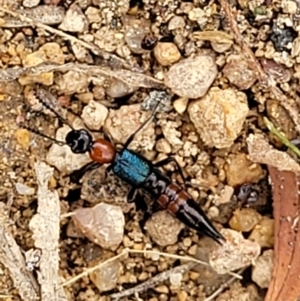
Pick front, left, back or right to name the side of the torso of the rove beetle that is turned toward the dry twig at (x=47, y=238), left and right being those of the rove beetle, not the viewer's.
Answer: left

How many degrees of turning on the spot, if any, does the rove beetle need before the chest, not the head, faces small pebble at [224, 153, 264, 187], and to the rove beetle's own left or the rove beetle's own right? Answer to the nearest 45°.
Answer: approximately 135° to the rove beetle's own right

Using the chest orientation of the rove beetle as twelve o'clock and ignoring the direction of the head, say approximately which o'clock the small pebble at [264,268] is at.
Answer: The small pebble is roughly at 5 o'clock from the rove beetle.

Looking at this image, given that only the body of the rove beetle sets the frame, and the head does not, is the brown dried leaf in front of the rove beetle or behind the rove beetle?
behind

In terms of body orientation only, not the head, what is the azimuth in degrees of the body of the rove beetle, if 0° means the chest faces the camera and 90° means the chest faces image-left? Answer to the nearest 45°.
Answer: approximately 135°

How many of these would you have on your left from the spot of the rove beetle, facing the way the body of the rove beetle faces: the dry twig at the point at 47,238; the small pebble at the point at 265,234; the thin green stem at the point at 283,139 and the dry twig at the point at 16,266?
2

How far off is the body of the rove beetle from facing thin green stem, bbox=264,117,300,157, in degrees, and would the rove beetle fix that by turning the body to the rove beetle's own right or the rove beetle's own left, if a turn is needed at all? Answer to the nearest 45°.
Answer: approximately 135° to the rove beetle's own right
